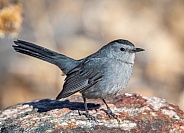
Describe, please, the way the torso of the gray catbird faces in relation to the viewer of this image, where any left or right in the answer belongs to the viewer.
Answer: facing to the right of the viewer
